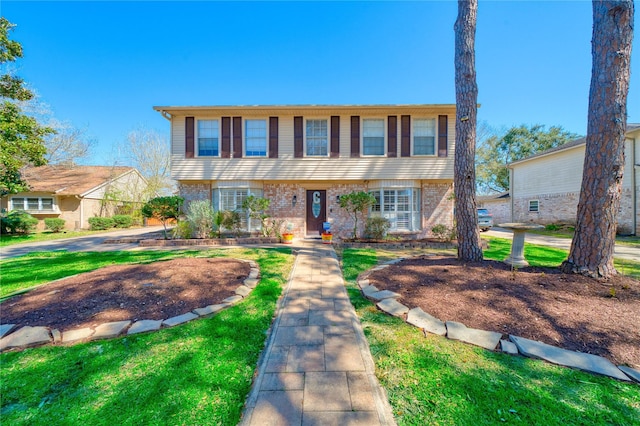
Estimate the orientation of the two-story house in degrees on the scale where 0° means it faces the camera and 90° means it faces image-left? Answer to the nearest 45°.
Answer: approximately 0°

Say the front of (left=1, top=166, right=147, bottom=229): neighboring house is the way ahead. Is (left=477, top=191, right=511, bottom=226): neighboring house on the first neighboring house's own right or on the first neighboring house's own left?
on the first neighboring house's own left

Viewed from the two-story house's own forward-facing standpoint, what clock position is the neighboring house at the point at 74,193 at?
The neighboring house is roughly at 4 o'clock from the two-story house.

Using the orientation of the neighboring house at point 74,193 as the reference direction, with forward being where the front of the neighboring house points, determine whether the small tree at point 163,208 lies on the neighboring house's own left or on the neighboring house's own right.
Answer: on the neighboring house's own left

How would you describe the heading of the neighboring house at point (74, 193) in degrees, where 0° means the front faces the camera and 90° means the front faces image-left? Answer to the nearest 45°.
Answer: approximately 45°

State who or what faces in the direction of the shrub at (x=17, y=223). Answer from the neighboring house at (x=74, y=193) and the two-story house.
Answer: the neighboring house

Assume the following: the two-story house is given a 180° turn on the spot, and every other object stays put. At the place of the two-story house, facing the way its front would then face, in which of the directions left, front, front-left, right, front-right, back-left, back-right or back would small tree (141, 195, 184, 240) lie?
left

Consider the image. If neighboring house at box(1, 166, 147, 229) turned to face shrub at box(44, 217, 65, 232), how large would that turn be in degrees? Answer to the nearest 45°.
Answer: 0° — it already faces it

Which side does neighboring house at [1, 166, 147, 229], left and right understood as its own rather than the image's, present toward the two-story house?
left
